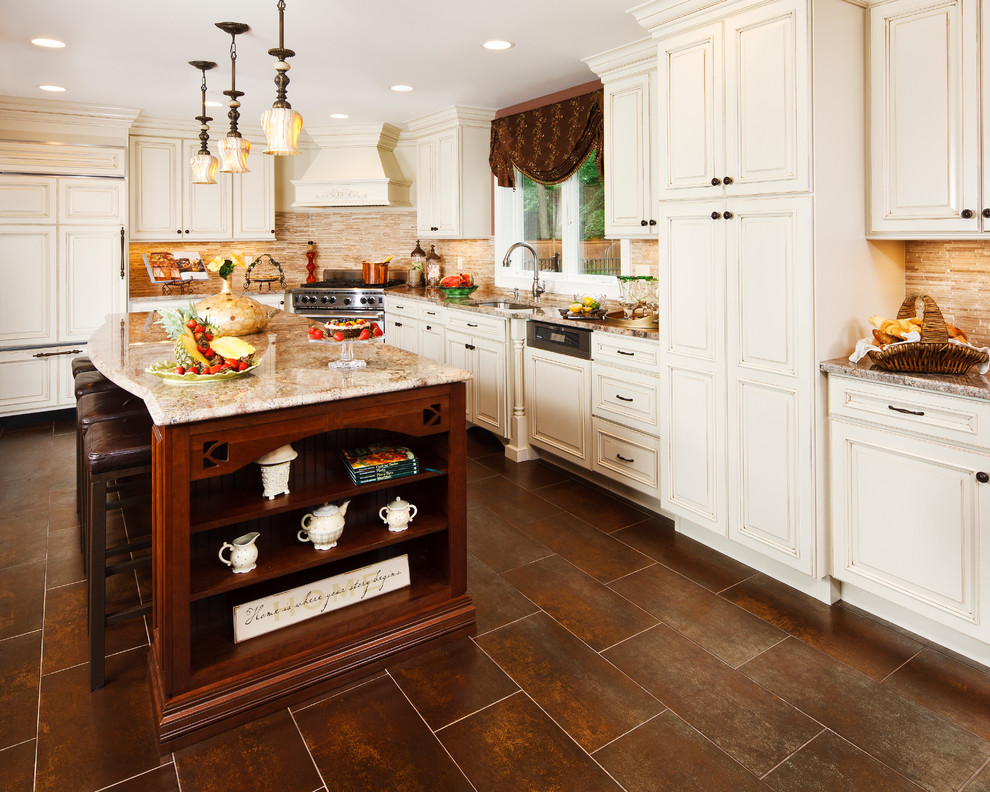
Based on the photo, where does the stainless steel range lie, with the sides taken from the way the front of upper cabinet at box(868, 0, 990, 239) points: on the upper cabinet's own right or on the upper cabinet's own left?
on the upper cabinet's own right

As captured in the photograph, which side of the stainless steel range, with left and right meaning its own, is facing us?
front

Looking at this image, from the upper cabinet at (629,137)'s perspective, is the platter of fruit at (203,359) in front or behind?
in front

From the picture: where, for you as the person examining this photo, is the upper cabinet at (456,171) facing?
facing the viewer and to the left of the viewer

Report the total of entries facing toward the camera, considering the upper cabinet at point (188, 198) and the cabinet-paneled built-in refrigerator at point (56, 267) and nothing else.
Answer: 2

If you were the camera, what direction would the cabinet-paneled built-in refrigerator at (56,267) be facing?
facing the viewer
